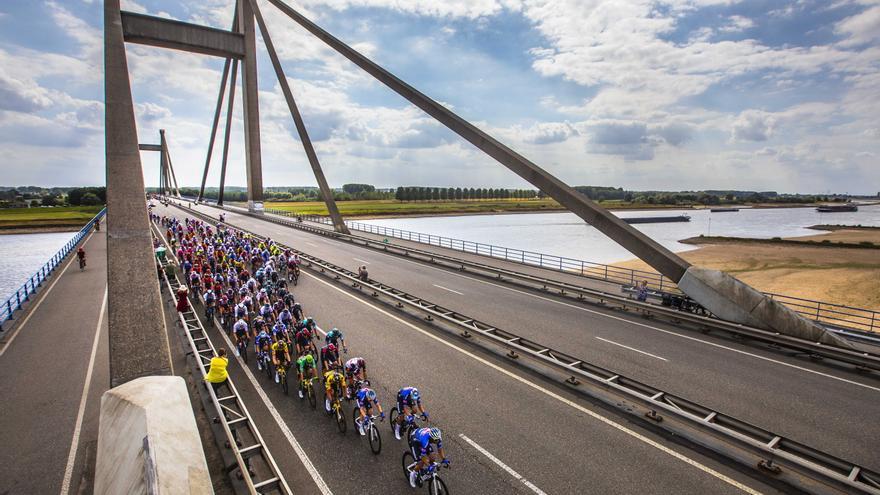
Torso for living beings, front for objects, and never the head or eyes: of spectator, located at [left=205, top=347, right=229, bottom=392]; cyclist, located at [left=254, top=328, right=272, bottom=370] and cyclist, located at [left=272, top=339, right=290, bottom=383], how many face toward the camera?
2

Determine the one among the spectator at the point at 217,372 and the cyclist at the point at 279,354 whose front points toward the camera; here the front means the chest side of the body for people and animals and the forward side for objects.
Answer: the cyclist

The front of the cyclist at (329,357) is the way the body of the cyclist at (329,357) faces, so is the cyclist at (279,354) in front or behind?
behind

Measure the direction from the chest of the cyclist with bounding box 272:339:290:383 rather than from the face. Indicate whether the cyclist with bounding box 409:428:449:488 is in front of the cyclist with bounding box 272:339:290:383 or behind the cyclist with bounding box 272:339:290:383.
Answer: in front

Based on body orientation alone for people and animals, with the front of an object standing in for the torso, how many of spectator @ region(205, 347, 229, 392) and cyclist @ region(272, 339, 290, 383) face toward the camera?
1

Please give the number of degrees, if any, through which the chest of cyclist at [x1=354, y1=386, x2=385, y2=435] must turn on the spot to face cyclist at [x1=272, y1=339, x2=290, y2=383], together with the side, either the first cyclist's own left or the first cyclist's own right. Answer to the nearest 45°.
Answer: approximately 180°

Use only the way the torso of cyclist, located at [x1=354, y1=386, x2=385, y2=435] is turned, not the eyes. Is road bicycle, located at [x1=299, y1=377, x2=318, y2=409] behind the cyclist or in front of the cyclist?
behind

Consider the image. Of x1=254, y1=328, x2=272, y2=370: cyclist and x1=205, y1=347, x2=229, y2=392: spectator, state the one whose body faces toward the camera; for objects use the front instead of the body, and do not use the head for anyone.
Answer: the cyclist

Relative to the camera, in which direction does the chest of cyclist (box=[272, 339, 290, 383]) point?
toward the camera

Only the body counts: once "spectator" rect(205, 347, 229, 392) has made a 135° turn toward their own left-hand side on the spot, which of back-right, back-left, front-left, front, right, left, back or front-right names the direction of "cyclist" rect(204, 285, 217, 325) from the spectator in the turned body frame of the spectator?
right

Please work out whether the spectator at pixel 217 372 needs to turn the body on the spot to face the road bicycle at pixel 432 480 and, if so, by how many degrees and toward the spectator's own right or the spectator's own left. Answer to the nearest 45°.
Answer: approximately 90° to the spectator's own right

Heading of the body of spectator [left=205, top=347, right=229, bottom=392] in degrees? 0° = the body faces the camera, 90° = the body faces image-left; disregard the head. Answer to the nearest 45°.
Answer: approximately 225°

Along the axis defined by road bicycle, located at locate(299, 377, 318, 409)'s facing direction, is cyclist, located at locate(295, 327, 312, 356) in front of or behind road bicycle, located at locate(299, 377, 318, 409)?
behind

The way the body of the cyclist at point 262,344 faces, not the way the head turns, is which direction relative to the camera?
toward the camera
